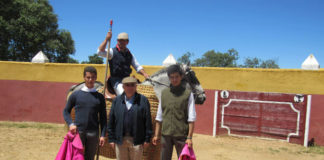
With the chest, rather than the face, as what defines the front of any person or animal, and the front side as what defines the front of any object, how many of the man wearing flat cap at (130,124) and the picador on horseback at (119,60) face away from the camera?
0

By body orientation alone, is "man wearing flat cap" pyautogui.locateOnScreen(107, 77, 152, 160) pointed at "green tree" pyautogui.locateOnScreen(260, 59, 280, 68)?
no

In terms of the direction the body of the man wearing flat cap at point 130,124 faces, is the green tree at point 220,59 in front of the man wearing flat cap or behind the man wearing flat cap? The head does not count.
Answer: behind

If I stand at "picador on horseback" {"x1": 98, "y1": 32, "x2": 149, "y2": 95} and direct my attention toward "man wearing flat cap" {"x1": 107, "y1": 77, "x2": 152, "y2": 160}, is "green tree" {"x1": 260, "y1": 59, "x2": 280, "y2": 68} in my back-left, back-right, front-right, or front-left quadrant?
back-left

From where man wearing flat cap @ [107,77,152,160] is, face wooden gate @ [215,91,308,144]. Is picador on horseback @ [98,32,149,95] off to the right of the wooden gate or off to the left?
left

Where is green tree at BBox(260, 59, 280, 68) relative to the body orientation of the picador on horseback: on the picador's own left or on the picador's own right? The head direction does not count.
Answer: on the picador's own left

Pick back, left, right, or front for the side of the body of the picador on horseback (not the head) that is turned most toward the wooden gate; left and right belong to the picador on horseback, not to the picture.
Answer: left

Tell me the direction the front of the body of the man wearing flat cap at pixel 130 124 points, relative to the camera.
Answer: toward the camera

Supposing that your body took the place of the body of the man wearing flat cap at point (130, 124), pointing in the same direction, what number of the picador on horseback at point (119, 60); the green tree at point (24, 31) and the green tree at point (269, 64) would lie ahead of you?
0

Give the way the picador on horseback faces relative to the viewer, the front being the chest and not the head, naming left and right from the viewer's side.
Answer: facing the viewer and to the right of the viewer
